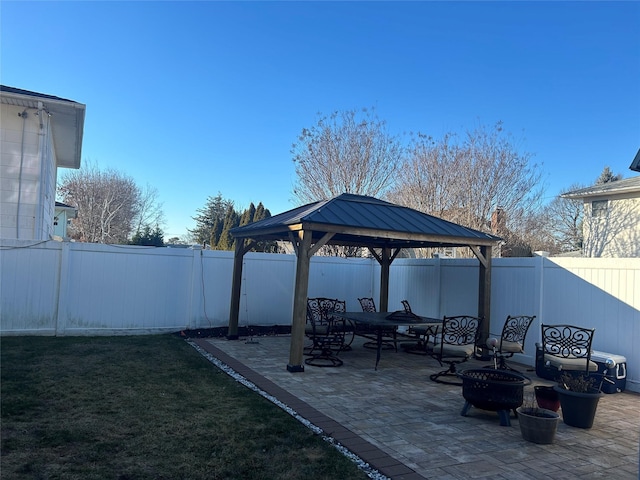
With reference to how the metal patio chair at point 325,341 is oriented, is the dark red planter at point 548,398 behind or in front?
in front

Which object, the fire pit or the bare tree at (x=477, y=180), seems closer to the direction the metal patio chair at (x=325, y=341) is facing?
the fire pit

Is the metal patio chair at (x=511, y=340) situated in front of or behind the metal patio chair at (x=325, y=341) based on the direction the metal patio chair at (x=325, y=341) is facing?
in front

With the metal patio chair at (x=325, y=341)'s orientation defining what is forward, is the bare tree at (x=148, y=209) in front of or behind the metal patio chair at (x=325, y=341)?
behind

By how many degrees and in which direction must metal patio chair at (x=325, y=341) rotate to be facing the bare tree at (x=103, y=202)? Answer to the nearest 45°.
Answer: approximately 180°

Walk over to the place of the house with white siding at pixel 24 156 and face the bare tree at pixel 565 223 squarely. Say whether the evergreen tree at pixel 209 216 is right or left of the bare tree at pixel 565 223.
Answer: left

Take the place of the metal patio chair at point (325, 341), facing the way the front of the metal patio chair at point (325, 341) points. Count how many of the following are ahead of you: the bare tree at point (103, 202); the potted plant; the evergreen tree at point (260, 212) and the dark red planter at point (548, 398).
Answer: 2

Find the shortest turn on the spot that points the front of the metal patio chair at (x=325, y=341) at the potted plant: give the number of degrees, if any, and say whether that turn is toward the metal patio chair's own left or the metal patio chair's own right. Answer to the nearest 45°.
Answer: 0° — it already faces it

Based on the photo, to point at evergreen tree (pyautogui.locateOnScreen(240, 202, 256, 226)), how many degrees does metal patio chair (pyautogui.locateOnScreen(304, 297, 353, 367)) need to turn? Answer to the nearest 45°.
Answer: approximately 135° to its left

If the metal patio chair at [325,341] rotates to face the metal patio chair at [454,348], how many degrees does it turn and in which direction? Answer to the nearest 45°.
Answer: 0° — it already faces it

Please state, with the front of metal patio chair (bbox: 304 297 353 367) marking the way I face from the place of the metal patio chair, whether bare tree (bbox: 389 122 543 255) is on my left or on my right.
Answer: on my left
